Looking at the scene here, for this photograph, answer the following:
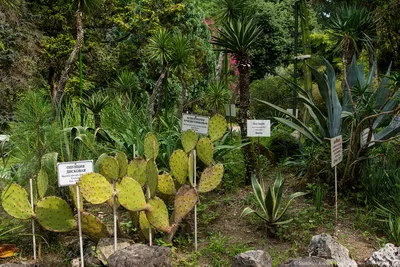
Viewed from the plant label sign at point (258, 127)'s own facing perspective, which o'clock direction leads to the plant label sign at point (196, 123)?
the plant label sign at point (196, 123) is roughly at 2 o'clock from the plant label sign at point (258, 127).

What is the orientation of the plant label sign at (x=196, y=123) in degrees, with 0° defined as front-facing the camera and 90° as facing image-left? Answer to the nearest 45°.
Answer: approximately 0°

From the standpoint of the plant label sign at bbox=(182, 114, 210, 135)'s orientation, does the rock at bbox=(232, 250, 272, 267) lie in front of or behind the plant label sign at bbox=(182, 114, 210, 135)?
in front

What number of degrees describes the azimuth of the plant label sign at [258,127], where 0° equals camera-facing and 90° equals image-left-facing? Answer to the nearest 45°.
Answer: approximately 0°

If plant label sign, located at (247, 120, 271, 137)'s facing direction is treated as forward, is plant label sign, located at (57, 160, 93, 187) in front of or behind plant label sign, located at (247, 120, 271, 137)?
in front

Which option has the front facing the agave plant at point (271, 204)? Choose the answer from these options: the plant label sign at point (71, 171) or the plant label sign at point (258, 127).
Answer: the plant label sign at point (258, 127)

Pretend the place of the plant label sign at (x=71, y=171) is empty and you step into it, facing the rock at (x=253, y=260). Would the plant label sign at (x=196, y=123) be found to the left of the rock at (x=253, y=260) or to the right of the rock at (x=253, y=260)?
left

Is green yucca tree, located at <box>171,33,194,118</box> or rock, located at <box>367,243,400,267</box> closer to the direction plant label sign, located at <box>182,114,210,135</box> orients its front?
the rock

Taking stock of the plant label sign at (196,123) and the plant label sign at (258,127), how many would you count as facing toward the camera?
2

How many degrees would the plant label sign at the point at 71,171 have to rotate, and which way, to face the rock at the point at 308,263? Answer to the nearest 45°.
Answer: approximately 90° to its left

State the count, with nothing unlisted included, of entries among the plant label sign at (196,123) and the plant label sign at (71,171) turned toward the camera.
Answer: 2

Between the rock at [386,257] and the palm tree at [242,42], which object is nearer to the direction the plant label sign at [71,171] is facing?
the rock
